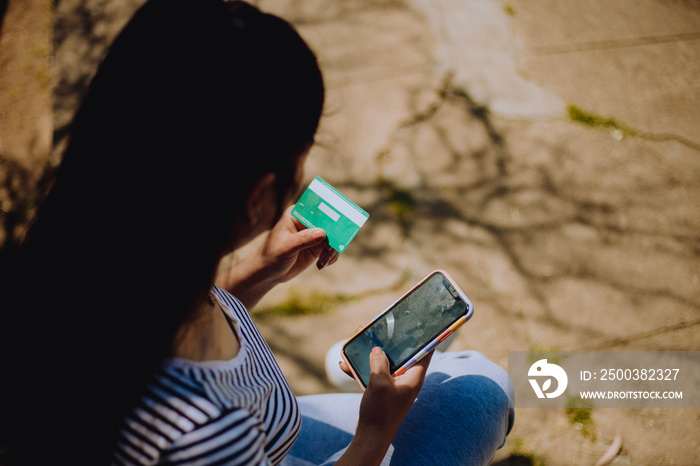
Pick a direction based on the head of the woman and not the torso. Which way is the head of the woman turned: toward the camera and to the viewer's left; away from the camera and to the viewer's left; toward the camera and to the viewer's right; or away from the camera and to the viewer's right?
away from the camera and to the viewer's right

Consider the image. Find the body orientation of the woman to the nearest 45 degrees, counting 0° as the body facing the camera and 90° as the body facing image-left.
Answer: approximately 225°
